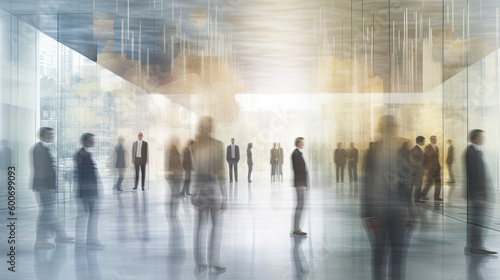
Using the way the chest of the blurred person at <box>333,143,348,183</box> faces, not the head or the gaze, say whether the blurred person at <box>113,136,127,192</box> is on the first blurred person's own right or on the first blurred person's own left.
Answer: on the first blurred person's own right

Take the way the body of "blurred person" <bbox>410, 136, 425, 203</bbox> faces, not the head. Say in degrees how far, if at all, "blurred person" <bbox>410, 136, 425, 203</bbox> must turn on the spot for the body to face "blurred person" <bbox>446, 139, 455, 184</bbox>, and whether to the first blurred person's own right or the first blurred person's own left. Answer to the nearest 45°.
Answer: approximately 90° to the first blurred person's own left

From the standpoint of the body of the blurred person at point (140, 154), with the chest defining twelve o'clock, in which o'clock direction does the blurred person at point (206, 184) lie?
the blurred person at point (206, 184) is roughly at 12 o'clock from the blurred person at point (140, 154).
